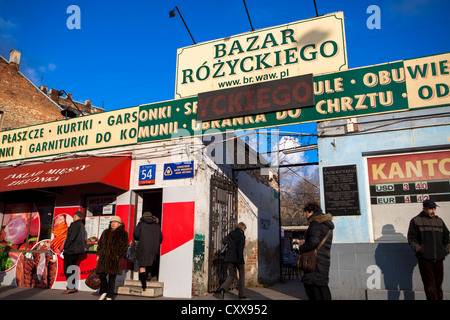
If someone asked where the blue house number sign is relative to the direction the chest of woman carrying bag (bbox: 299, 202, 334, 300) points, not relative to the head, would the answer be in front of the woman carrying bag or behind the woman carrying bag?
in front

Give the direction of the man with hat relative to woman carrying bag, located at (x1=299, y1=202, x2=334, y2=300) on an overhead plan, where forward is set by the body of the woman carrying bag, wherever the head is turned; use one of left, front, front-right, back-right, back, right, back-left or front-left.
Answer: back-right

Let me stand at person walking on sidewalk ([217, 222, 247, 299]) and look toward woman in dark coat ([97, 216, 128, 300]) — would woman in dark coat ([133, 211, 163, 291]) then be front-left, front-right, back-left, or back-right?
front-right

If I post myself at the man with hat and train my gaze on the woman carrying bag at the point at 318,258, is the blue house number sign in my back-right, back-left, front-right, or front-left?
front-right

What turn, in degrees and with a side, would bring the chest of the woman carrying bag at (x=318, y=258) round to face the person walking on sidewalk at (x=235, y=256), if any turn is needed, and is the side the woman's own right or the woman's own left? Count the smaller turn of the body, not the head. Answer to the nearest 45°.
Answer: approximately 45° to the woman's own right

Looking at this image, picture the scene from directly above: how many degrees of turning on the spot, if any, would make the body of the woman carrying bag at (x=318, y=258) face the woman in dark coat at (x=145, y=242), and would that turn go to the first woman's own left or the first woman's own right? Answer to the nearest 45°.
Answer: approximately 45° to the first woman's own right

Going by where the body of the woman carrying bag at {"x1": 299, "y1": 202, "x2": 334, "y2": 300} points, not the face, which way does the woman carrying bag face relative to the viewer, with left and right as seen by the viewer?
facing to the left of the viewer
